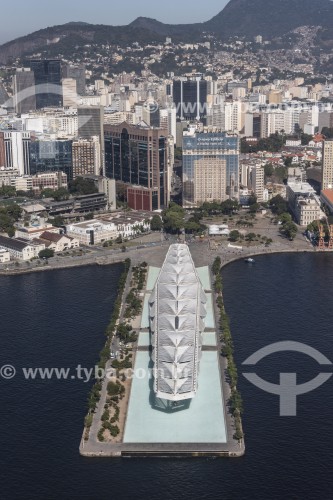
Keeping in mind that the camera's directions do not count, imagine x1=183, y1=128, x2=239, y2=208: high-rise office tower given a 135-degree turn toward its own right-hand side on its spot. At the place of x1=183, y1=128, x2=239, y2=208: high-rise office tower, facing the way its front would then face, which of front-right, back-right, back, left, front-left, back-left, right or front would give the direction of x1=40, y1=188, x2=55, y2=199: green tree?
front-left

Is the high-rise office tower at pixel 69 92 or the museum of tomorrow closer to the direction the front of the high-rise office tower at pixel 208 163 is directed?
the museum of tomorrow

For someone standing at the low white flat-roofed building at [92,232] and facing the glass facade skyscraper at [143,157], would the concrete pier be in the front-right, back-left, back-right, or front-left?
back-right

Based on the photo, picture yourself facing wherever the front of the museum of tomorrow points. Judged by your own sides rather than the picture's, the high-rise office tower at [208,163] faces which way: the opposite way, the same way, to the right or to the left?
the opposite way

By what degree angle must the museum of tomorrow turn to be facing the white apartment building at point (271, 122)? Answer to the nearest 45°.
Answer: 0° — it already faces it

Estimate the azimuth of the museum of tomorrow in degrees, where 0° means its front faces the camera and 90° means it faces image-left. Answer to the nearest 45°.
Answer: approximately 180°

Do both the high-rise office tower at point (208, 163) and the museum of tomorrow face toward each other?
yes

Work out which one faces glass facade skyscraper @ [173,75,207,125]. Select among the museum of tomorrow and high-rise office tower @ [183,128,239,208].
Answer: the museum of tomorrow

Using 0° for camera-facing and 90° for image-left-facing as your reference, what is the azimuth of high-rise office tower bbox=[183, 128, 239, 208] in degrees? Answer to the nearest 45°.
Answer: approximately 0°

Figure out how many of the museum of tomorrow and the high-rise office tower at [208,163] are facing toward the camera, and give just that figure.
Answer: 1

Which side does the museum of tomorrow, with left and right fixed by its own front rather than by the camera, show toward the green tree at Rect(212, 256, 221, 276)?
front

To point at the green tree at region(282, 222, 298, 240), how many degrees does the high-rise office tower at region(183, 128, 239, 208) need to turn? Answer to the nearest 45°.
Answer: approximately 45° to its left

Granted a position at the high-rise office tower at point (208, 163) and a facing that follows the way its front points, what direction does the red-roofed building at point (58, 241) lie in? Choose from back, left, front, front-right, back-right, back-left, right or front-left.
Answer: front-right

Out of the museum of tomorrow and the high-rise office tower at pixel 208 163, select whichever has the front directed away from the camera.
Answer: the museum of tomorrow

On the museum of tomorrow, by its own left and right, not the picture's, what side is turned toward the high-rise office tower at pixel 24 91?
front

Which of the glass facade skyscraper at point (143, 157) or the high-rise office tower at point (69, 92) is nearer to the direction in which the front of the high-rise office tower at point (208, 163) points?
the glass facade skyscraper

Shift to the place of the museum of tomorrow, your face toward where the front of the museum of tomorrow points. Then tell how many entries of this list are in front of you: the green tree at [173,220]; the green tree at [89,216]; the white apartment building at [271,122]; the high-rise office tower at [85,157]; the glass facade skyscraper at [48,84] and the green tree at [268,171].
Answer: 6
